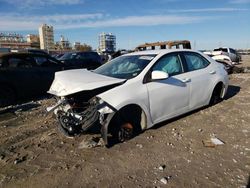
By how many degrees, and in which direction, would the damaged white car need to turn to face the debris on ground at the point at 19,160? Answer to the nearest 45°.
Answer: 0° — it already faces it

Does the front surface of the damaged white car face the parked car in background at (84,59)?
no

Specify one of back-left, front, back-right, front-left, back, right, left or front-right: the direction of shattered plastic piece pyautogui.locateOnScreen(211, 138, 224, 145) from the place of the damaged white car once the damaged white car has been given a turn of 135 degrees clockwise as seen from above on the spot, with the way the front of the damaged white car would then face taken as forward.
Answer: right

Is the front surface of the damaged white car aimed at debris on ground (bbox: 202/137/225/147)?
no

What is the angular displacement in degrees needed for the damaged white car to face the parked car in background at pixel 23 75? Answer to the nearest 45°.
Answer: approximately 90° to its right

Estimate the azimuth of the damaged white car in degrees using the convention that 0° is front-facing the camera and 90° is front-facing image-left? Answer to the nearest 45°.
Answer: approximately 45°

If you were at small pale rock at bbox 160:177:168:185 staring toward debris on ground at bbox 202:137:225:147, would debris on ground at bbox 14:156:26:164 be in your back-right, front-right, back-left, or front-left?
back-left

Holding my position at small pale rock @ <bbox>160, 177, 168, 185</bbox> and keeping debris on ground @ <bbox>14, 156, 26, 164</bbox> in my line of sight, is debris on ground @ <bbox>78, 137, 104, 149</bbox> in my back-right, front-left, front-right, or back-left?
front-right

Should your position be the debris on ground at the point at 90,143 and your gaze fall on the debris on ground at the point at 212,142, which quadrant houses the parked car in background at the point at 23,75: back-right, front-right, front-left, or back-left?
back-left

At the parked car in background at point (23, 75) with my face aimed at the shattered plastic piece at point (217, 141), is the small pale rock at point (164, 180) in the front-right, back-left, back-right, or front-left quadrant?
front-right

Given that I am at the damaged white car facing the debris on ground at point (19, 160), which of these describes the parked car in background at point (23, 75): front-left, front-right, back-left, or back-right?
front-right
